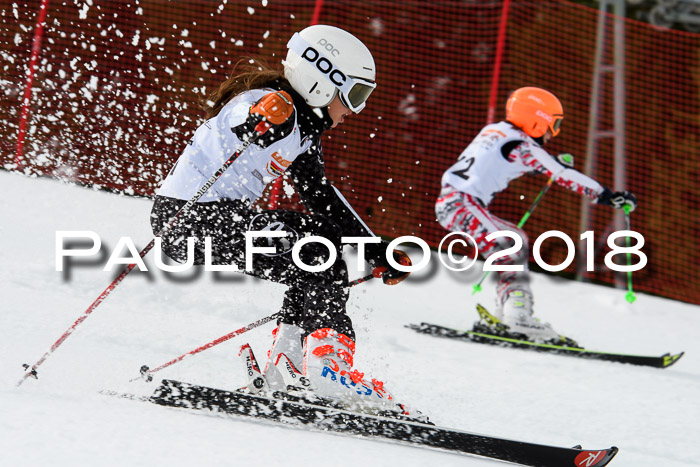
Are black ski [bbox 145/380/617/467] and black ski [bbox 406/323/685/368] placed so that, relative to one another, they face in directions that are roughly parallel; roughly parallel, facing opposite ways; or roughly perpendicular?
roughly parallel

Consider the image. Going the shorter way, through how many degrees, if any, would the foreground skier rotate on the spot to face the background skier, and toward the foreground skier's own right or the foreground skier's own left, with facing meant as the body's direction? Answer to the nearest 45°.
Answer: approximately 45° to the foreground skier's own left

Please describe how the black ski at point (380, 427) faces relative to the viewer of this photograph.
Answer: facing to the right of the viewer

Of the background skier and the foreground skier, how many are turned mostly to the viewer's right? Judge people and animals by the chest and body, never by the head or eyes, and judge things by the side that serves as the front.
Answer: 2

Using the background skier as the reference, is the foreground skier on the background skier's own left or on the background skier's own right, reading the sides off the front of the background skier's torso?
on the background skier's own right

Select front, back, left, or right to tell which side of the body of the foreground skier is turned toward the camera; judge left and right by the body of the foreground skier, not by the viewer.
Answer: right

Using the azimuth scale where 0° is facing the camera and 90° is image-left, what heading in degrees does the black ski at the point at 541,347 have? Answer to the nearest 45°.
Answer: approximately 270°

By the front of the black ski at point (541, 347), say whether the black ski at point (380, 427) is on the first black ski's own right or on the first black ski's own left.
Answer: on the first black ski's own right

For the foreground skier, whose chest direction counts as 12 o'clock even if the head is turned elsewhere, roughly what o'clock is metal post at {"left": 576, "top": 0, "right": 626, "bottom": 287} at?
The metal post is roughly at 10 o'clock from the foreground skier.

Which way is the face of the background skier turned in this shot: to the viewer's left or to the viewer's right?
to the viewer's right

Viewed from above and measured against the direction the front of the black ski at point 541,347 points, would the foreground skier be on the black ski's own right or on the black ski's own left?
on the black ski's own right

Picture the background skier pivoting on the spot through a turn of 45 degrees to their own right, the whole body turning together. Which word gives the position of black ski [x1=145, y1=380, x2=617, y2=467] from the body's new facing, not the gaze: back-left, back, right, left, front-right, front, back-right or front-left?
front-right

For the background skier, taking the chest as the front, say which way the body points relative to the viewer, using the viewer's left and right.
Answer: facing to the right of the viewer

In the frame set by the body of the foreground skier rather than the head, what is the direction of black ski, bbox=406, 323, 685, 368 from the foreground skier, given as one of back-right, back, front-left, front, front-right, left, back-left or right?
front-left

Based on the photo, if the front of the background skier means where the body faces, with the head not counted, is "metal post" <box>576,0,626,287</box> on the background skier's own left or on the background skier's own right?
on the background skier's own left
